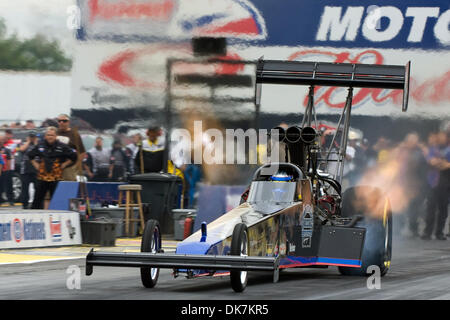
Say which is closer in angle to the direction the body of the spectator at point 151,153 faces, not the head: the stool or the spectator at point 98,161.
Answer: the stool

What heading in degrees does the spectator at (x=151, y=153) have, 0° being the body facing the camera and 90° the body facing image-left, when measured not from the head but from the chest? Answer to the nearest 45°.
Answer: approximately 0°

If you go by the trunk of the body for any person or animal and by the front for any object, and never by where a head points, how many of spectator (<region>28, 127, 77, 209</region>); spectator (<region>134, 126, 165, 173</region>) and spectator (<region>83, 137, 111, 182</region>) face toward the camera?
3

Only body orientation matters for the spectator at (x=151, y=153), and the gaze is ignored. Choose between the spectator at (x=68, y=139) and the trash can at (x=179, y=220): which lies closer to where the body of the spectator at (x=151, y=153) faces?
the trash can

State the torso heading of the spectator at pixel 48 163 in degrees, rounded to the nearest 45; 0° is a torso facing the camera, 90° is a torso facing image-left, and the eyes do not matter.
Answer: approximately 0°

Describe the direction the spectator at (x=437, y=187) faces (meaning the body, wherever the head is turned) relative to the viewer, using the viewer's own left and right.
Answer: facing the viewer

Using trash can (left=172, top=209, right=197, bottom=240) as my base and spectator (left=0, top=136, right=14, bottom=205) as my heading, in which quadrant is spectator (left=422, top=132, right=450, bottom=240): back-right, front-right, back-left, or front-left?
back-right

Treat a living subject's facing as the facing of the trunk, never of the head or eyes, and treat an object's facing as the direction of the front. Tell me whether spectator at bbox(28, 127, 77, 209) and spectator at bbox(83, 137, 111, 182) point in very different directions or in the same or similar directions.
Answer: same or similar directions

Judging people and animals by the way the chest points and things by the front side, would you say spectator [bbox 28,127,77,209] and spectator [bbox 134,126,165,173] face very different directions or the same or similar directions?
same or similar directions

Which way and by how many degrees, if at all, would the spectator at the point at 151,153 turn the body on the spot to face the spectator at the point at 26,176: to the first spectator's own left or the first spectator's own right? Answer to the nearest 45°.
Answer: approximately 90° to the first spectator's own right
